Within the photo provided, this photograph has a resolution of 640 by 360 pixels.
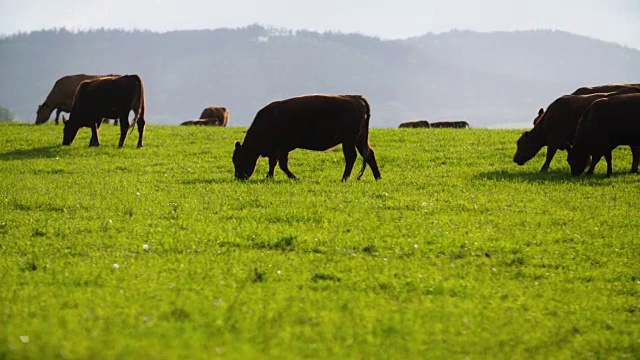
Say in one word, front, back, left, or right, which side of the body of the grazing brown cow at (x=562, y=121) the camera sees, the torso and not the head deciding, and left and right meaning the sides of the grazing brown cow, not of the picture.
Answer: left

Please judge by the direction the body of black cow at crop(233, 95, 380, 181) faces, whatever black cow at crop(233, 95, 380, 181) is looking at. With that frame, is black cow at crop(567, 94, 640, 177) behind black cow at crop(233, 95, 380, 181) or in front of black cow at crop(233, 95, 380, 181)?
behind

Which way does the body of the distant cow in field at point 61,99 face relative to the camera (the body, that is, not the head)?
to the viewer's left

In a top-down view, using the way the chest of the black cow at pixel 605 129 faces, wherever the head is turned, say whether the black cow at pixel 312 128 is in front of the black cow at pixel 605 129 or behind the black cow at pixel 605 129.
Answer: in front

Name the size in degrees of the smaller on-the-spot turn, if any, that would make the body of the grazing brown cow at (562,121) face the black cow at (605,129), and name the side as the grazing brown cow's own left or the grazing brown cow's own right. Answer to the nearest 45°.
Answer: approximately 135° to the grazing brown cow's own left

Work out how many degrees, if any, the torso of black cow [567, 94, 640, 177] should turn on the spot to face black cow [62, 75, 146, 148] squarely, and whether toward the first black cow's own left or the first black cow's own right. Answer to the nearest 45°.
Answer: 0° — it already faces it

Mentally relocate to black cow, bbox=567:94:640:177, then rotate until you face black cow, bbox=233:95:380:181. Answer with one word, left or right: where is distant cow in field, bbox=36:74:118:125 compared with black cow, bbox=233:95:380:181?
right

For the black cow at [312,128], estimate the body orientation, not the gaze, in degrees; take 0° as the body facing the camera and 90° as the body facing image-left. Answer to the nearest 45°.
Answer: approximately 90°

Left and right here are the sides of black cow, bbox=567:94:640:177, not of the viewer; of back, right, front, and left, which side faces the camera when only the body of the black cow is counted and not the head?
left

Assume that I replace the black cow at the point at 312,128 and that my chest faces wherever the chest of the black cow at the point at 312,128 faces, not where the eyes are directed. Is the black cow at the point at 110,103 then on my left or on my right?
on my right

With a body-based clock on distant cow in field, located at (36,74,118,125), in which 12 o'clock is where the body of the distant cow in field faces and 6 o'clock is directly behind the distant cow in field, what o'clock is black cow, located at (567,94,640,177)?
The black cow is roughly at 8 o'clock from the distant cow in field.
